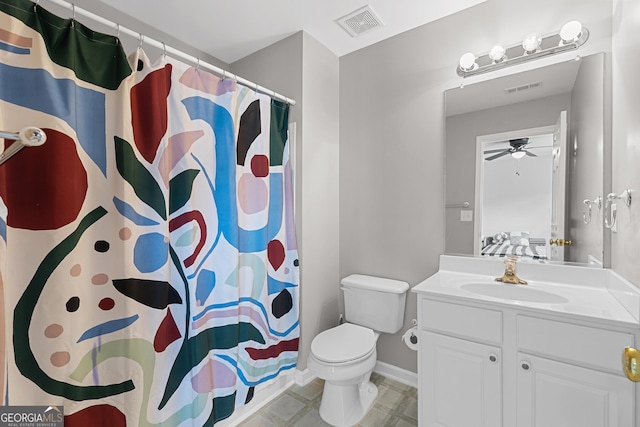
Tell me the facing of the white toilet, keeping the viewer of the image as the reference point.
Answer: facing the viewer and to the left of the viewer

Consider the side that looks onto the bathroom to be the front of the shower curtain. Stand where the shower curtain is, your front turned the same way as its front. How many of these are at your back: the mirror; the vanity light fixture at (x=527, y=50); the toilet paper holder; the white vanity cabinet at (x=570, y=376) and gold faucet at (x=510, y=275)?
0

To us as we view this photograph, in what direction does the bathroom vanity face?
facing the viewer

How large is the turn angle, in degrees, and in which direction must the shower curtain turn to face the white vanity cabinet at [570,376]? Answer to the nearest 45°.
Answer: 0° — it already faces it

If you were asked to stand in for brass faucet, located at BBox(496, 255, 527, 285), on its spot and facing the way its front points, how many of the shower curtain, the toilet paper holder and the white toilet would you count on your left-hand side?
0

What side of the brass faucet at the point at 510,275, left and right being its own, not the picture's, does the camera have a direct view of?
front

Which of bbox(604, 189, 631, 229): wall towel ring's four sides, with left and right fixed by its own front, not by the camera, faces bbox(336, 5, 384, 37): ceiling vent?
front

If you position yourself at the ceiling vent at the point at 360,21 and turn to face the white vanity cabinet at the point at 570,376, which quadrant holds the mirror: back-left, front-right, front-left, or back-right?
front-left

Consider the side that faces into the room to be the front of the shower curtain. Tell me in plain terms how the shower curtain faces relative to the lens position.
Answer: facing the viewer and to the right of the viewer

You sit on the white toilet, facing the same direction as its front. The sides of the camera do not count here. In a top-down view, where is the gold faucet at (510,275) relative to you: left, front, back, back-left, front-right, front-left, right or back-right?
back-left

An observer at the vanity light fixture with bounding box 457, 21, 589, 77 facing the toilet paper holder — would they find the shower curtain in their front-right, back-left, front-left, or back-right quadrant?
front-left

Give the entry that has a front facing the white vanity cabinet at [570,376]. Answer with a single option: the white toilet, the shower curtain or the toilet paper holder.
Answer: the shower curtain

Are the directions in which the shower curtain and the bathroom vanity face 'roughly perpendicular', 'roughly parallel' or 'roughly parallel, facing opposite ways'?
roughly perpendicular

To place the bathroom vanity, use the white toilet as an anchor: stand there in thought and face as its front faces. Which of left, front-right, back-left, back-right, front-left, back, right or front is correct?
left

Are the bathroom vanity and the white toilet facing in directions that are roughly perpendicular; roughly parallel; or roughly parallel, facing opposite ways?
roughly parallel

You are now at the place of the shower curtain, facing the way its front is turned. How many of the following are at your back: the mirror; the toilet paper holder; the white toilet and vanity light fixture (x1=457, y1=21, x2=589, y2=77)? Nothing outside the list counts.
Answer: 0
